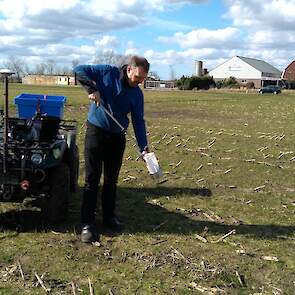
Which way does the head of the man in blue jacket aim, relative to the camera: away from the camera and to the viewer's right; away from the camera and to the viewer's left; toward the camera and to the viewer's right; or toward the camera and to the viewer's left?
toward the camera and to the viewer's right

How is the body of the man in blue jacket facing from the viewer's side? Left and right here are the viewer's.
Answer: facing the viewer and to the right of the viewer

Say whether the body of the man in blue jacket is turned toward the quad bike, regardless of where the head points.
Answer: no
